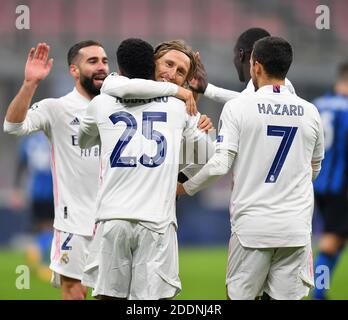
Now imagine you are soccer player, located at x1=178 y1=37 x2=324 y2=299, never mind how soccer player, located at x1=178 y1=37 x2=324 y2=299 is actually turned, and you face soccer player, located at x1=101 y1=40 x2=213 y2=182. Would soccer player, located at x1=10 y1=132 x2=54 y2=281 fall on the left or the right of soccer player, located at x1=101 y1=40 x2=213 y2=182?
right

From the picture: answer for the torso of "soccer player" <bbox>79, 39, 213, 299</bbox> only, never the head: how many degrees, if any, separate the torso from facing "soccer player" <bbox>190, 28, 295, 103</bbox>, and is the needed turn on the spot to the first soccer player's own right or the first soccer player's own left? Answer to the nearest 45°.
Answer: approximately 45° to the first soccer player's own right

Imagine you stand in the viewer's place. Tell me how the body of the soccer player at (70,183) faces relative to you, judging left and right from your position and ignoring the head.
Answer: facing the viewer and to the right of the viewer

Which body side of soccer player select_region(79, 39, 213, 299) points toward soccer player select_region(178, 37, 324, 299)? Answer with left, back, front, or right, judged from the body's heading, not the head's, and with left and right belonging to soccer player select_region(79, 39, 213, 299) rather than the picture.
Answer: right

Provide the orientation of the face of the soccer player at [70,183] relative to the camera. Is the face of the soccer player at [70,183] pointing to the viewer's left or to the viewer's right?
to the viewer's right

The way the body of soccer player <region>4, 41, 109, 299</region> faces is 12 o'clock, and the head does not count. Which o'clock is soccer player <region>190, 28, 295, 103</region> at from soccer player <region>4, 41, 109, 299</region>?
soccer player <region>190, 28, 295, 103</region> is roughly at 11 o'clock from soccer player <region>4, 41, 109, 299</region>.

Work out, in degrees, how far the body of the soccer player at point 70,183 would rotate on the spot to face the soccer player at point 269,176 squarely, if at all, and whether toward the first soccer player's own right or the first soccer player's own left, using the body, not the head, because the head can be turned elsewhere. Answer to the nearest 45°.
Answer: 0° — they already face them

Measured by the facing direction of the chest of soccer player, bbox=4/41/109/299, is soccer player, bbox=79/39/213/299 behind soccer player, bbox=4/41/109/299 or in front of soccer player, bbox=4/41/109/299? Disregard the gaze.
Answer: in front

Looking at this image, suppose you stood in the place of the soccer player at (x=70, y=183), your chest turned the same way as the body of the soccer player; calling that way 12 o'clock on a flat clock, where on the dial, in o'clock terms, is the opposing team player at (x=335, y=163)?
The opposing team player is roughly at 9 o'clock from the soccer player.

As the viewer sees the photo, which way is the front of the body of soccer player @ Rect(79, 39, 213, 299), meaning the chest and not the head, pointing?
away from the camera

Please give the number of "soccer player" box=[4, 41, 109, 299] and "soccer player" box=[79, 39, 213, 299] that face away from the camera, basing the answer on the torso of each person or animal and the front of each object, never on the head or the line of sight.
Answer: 1

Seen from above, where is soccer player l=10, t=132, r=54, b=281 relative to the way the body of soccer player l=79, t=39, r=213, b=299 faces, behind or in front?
in front

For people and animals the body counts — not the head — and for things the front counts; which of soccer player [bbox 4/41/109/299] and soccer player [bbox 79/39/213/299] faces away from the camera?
soccer player [bbox 79/39/213/299]
